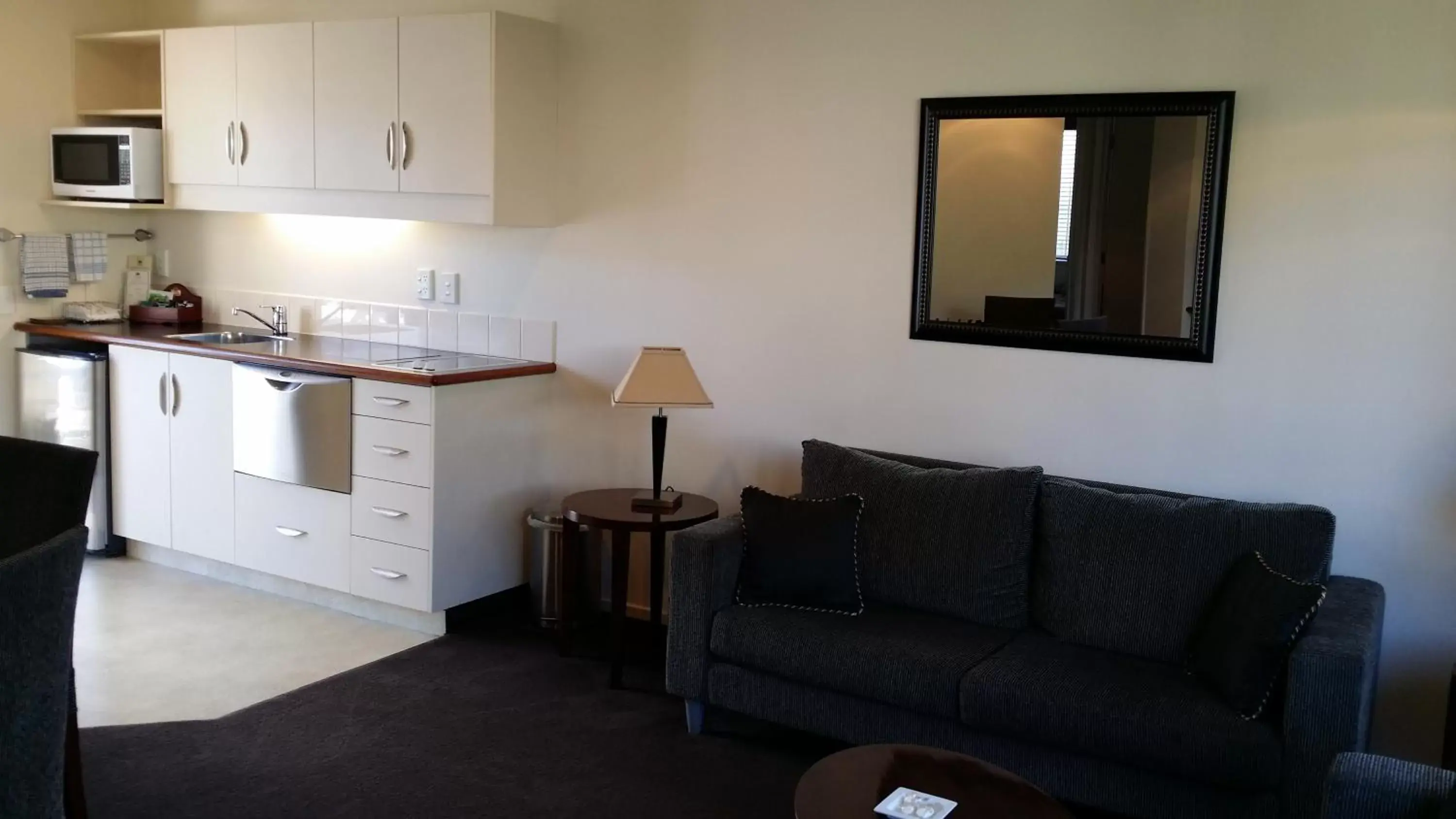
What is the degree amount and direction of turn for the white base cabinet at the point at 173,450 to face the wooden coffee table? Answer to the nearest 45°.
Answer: approximately 45° to its left

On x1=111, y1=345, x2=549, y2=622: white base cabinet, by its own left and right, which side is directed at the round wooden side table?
left

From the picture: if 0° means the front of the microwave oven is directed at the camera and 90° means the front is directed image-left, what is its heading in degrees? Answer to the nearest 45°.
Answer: approximately 45°

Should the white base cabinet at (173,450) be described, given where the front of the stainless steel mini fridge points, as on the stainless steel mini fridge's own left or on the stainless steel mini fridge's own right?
on the stainless steel mini fridge's own left

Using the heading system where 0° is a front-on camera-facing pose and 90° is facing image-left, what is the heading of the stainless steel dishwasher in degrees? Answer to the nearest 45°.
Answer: approximately 45°

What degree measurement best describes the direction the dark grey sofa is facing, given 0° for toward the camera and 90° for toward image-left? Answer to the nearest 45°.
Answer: approximately 45°

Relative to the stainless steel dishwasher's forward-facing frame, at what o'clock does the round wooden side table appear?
The round wooden side table is roughly at 9 o'clock from the stainless steel dishwasher.

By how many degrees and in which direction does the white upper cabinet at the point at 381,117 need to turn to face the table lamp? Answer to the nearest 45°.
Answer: approximately 90° to its left
